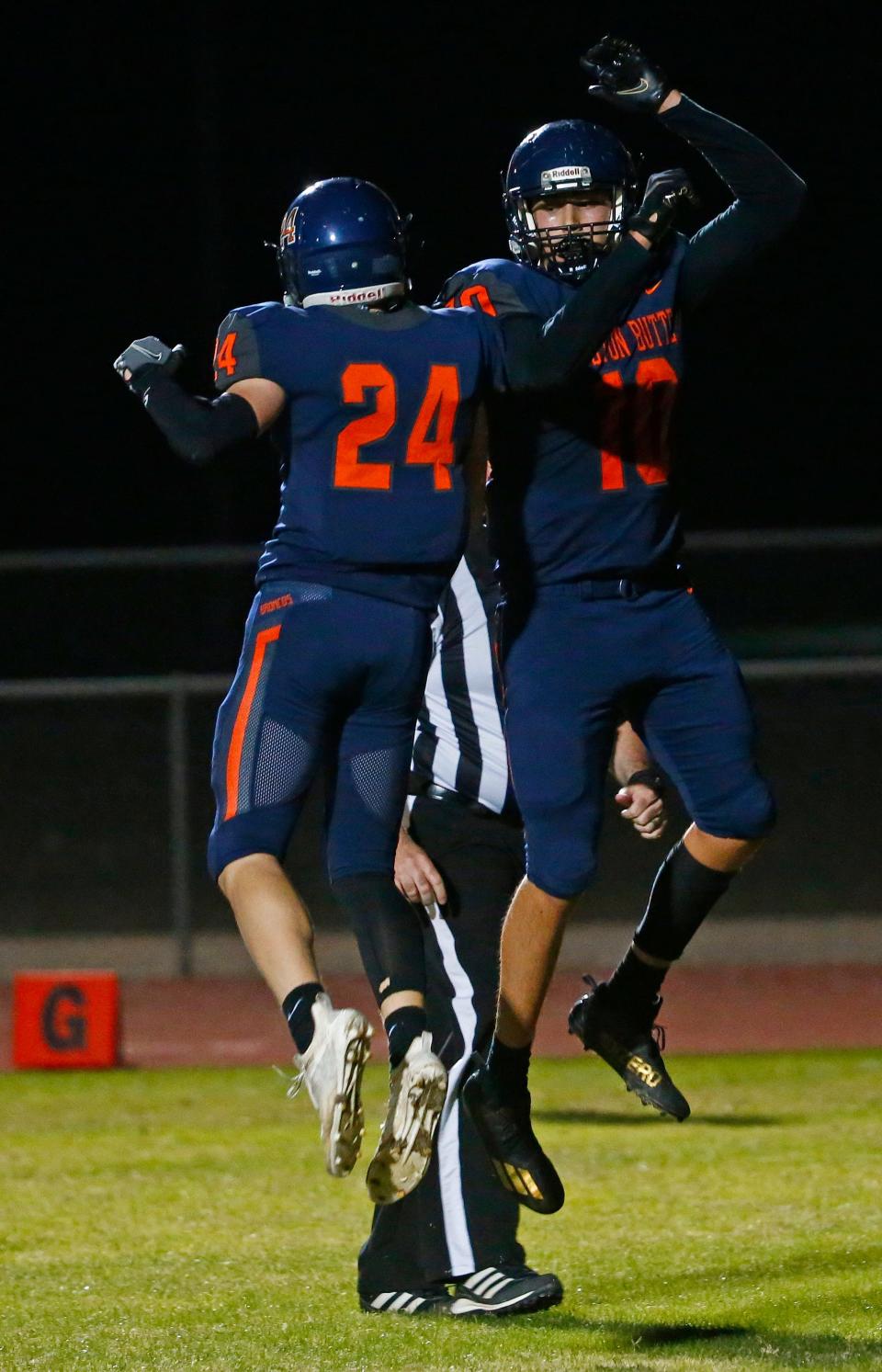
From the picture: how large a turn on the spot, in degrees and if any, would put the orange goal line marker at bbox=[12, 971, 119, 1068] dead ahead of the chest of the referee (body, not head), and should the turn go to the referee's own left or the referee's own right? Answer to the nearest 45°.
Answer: approximately 135° to the referee's own left
